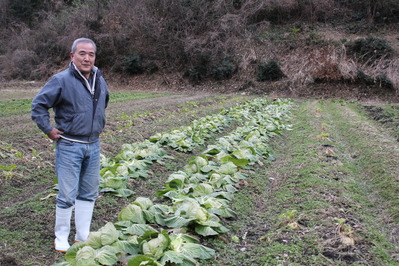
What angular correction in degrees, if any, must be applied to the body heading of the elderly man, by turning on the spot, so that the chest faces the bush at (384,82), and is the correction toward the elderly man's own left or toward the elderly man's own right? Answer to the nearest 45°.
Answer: approximately 90° to the elderly man's own left

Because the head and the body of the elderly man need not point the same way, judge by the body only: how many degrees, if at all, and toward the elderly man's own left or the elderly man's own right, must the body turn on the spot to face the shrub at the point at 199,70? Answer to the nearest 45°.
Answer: approximately 135° to the elderly man's own left

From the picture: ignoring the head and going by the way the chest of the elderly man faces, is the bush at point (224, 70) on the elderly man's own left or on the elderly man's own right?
on the elderly man's own left

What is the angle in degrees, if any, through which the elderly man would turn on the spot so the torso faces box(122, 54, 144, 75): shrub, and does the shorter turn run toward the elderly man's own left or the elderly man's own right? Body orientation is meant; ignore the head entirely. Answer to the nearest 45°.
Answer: approximately 135° to the elderly man's own left

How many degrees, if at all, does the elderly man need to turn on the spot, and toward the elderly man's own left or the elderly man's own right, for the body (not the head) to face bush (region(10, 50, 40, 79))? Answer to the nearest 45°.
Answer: approximately 135° to the elderly man's own left

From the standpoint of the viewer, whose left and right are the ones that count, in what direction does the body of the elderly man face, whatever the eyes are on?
facing the viewer and to the right of the viewer

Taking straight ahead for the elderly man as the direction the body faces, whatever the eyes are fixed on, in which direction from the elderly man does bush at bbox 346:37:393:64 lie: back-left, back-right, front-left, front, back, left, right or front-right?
left
